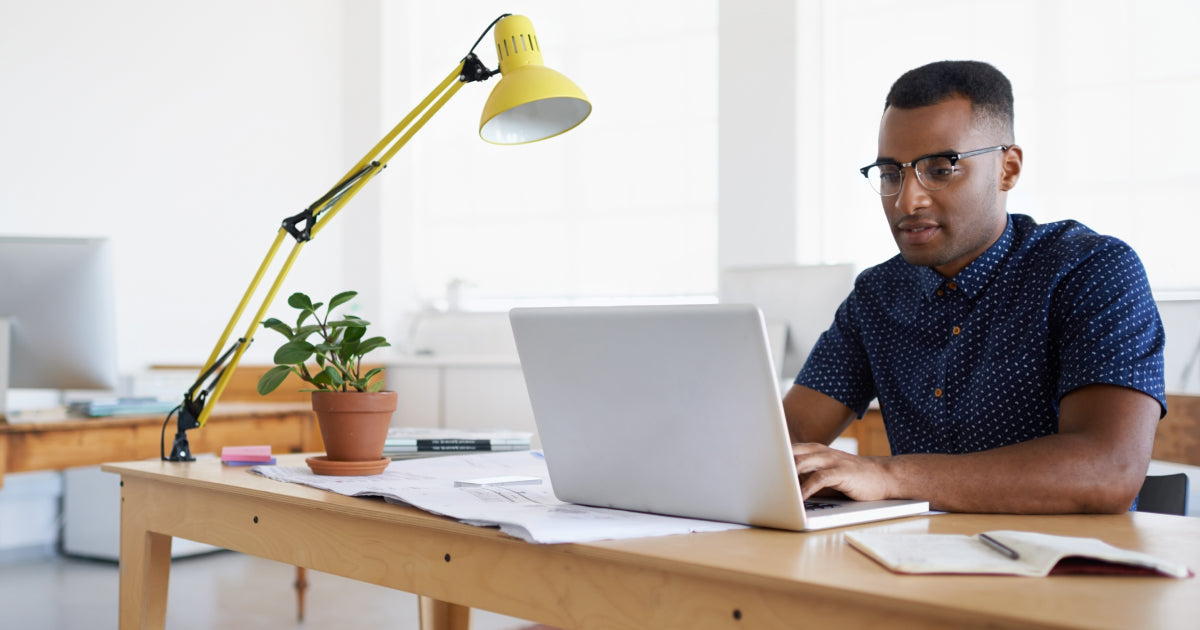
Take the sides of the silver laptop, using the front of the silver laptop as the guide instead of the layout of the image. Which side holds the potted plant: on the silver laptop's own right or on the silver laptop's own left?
on the silver laptop's own left

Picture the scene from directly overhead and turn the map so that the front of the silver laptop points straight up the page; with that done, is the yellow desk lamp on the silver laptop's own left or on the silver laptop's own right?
on the silver laptop's own left

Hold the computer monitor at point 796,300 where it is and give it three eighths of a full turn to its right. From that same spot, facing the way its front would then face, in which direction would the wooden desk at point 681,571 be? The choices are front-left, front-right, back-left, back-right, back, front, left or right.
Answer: front-right

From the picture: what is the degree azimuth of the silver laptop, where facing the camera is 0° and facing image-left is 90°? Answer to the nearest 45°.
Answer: approximately 225°

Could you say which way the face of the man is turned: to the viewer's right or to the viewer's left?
to the viewer's left

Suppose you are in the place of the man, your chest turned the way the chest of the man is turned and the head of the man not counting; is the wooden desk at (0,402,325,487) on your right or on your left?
on your right

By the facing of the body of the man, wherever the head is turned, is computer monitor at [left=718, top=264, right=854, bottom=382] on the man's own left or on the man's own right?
on the man's own right

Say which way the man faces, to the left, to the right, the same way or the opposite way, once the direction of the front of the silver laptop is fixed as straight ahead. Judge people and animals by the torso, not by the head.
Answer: the opposite way

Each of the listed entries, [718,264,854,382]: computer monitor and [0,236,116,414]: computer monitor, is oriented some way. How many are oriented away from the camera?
2

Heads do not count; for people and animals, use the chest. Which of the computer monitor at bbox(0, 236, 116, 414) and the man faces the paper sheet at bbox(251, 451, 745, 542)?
the man

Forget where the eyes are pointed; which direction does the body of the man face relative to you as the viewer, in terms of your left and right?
facing the viewer and to the left of the viewer

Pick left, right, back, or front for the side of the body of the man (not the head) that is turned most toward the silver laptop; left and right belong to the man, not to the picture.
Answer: front

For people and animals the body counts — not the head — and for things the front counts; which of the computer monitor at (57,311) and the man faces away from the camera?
the computer monitor

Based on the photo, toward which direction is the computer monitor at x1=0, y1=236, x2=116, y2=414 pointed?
away from the camera

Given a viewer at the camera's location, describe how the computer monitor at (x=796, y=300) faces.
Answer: facing away from the viewer
